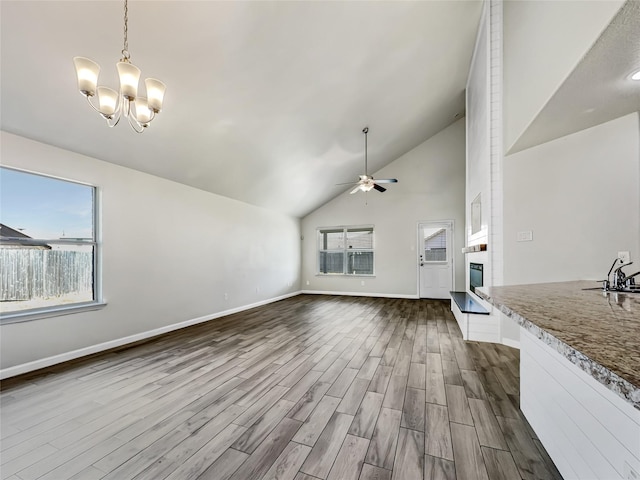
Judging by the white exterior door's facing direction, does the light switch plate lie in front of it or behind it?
in front

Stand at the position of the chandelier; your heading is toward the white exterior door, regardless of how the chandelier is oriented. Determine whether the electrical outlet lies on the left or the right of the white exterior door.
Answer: right

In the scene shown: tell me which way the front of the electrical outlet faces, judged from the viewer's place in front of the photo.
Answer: facing the viewer and to the left of the viewer

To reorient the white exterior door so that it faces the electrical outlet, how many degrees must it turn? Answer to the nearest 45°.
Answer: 0° — it already faces it

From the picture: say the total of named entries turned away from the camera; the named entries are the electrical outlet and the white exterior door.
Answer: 0

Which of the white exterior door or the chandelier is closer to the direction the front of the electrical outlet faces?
the chandelier

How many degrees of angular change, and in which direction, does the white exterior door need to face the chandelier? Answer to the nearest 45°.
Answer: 0° — it already faces it

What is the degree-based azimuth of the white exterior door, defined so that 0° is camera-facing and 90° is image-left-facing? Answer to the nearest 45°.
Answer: approximately 0°

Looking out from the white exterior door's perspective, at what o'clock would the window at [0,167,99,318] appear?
The window is roughly at 1 o'clock from the white exterior door.

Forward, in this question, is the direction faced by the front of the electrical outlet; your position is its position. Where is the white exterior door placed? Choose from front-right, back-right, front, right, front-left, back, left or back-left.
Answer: right

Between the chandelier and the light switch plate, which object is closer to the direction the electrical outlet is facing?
the chandelier
